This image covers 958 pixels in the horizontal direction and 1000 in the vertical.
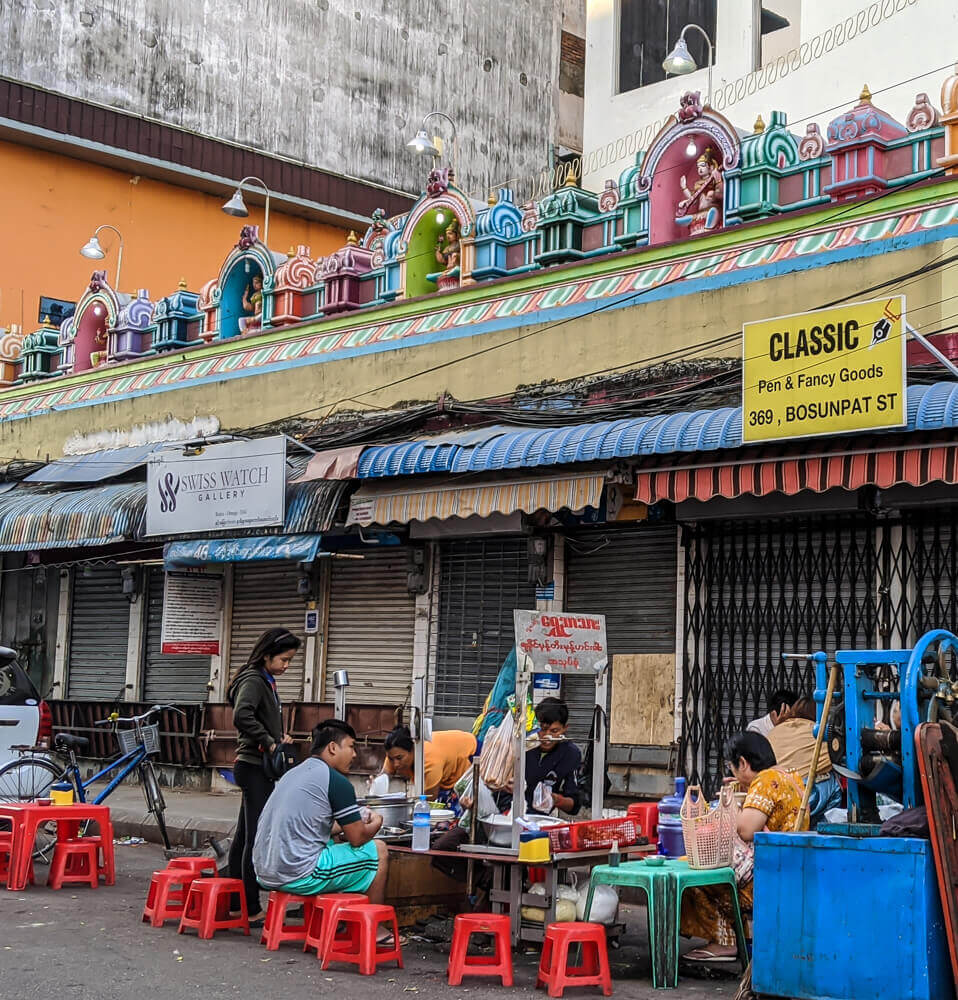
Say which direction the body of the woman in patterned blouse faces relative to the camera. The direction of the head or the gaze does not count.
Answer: to the viewer's left

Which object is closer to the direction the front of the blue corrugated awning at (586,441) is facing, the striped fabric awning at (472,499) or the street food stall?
the street food stall

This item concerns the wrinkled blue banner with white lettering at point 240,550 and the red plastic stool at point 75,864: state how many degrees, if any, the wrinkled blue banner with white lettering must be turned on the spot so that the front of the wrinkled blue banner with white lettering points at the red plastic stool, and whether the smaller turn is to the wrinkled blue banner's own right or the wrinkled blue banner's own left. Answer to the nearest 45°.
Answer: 0° — it already faces it

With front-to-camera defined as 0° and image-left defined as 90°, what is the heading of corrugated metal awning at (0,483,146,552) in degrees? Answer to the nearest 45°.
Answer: approximately 45°

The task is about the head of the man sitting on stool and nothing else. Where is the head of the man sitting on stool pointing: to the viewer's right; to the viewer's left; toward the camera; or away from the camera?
to the viewer's right

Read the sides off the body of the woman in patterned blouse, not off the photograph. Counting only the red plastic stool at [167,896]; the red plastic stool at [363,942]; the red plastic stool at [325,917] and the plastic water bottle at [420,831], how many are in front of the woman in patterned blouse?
4

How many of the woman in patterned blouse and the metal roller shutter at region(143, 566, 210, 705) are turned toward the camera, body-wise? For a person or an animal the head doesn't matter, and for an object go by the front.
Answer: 1

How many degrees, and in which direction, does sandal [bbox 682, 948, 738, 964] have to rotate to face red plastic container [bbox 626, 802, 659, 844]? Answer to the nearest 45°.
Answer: approximately 90° to its right

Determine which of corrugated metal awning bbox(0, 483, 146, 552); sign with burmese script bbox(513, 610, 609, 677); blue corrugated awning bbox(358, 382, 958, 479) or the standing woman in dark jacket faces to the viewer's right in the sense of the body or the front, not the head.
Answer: the standing woman in dark jacket

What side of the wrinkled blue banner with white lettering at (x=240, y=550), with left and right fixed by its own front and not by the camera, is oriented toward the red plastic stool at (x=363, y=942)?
front

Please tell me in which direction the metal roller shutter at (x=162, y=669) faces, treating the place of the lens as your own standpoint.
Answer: facing the viewer

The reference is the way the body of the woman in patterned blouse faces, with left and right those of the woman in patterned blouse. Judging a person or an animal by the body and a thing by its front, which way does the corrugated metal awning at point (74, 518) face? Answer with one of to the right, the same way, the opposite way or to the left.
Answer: to the left

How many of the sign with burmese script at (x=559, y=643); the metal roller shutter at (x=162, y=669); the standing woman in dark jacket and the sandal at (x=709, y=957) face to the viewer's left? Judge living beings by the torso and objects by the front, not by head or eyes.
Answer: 1
